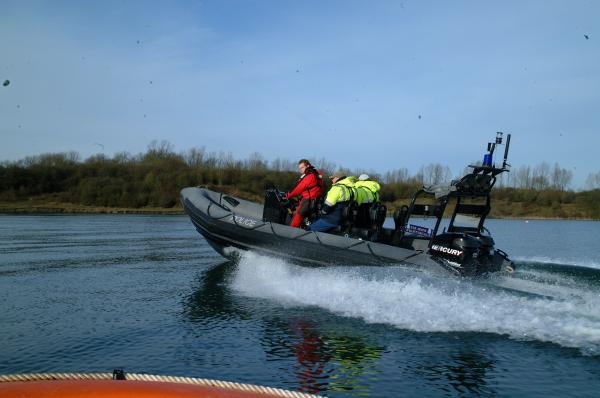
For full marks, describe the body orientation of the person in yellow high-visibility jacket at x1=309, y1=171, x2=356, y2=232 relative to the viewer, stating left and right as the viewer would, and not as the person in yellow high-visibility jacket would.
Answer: facing to the left of the viewer

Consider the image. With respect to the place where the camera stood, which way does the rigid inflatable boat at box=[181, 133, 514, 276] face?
facing to the left of the viewer

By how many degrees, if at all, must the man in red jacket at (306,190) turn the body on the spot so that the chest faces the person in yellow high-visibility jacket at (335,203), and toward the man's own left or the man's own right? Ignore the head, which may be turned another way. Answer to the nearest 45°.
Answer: approximately 135° to the man's own left

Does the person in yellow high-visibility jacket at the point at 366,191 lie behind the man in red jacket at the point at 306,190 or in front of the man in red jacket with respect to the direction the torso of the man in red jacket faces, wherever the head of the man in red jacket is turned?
behind

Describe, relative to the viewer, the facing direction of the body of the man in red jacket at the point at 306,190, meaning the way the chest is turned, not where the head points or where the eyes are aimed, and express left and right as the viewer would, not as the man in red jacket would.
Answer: facing to the left of the viewer

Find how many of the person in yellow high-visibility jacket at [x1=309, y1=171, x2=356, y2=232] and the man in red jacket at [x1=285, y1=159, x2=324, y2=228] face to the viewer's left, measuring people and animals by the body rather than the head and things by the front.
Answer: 2
